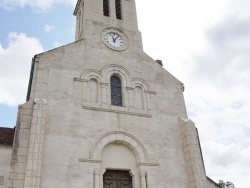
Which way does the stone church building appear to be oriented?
toward the camera

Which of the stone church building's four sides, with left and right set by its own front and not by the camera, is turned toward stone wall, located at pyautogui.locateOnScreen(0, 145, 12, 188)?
right
